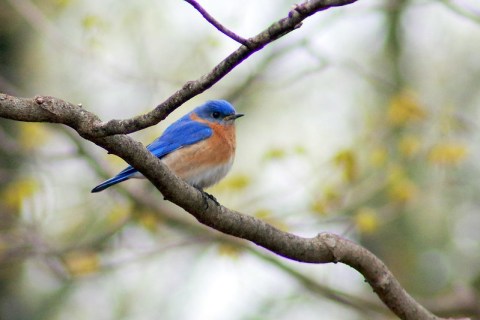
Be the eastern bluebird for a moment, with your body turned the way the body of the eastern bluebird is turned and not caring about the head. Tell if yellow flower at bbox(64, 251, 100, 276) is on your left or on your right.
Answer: on your left

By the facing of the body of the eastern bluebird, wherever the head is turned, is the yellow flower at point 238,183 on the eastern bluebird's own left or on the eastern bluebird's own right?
on the eastern bluebird's own left

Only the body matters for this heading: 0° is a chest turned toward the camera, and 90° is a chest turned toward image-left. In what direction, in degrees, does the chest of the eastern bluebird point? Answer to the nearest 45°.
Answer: approximately 270°

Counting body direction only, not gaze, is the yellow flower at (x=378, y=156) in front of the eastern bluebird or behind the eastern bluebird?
in front

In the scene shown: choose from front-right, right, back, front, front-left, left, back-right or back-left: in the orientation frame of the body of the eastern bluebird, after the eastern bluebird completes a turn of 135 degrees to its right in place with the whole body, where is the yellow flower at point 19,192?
right

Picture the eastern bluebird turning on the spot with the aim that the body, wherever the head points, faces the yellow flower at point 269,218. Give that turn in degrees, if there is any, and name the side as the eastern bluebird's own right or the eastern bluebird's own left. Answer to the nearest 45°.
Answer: approximately 45° to the eastern bluebird's own left
